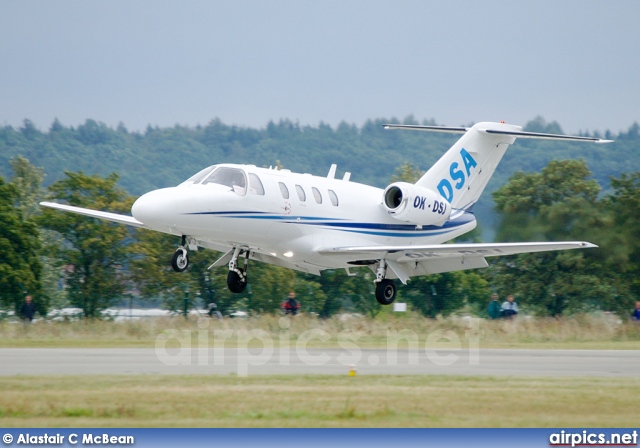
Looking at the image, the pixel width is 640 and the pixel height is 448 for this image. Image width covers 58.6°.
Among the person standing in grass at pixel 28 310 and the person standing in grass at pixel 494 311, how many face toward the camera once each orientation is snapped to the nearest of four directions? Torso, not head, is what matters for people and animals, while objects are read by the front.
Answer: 2

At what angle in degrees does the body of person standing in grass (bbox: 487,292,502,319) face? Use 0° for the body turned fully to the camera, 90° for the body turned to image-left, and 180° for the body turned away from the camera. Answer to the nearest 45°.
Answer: approximately 0°

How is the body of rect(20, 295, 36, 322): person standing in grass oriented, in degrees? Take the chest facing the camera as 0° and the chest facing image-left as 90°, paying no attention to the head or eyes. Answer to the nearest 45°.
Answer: approximately 0°

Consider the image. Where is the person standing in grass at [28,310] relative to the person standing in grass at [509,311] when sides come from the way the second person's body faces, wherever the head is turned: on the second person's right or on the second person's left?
on the second person's right
